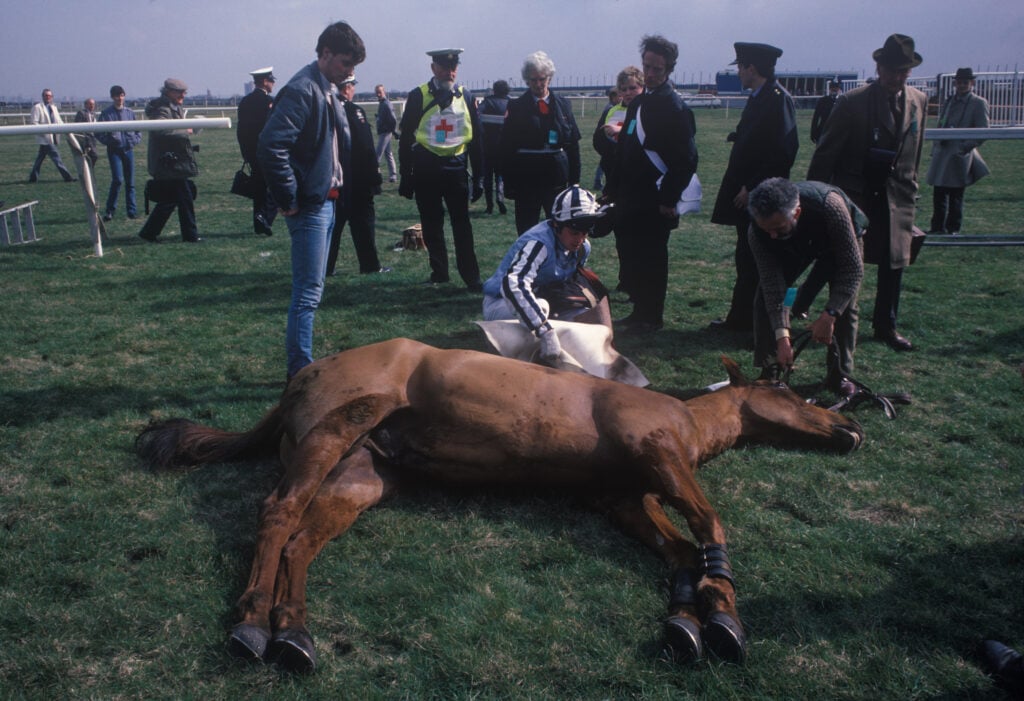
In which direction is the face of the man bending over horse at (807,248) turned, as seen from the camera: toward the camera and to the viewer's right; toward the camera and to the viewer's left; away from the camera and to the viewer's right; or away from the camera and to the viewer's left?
toward the camera and to the viewer's left

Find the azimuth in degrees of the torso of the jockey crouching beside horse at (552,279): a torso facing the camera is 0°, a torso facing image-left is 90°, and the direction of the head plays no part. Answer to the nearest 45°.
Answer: approximately 315°

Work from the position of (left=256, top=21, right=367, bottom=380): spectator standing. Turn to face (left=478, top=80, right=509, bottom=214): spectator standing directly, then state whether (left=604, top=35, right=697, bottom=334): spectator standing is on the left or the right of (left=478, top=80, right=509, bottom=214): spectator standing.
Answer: right

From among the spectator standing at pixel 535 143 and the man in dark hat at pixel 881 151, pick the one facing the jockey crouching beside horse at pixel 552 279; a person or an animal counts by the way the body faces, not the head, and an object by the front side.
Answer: the spectator standing

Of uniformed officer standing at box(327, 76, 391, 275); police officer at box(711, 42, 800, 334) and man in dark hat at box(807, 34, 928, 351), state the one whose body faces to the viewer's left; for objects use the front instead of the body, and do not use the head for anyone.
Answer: the police officer

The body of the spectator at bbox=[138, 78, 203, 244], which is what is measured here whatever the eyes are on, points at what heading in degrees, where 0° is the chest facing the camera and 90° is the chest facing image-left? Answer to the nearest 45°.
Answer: approximately 315°

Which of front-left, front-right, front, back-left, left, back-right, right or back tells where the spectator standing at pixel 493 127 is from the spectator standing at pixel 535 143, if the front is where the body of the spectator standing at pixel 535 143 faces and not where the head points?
back

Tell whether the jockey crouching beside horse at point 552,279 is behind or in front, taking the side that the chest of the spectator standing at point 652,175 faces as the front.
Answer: in front

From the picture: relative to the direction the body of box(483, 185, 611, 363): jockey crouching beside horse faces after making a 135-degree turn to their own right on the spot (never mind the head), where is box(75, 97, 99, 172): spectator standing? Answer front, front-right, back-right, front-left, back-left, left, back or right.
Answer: front-right
